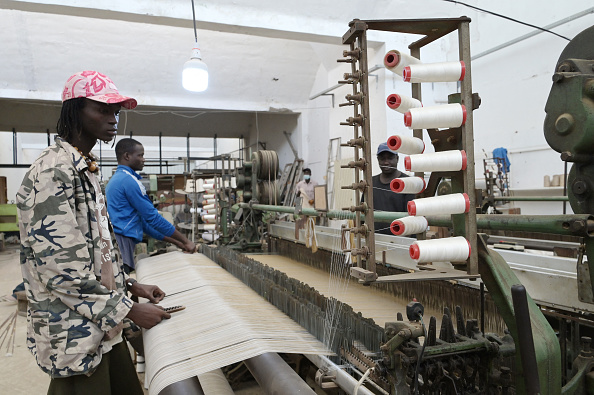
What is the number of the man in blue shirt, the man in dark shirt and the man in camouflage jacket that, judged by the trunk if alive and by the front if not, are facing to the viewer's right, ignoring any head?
2

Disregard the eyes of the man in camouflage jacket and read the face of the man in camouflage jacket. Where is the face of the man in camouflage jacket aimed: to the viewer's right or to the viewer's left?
to the viewer's right

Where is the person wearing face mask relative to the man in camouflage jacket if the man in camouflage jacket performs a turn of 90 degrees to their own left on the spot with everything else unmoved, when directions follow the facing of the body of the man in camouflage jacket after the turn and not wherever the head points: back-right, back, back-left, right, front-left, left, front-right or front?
front-right

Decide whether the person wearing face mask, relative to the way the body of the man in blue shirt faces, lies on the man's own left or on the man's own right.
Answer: on the man's own left

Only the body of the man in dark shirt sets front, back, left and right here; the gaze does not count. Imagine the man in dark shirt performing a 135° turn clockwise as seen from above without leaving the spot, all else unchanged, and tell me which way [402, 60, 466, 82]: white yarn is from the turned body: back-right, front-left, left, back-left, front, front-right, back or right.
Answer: back-left

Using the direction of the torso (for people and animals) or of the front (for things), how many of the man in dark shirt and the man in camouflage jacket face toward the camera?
1

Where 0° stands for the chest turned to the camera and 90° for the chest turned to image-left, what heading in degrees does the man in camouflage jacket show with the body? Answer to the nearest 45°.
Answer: approximately 270°

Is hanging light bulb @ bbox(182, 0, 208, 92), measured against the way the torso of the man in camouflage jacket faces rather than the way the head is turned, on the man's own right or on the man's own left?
on the man's own left

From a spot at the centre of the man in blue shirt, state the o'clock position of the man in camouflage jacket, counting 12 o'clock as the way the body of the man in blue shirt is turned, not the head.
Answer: The man in camouflage jacket is roughly at 3 o'clock from the man in blue shirt.

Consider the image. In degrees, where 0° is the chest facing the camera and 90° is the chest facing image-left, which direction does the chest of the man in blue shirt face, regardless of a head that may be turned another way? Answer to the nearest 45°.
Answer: approximately 270°

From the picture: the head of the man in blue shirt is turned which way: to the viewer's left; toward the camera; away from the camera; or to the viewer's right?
to the viewer's right

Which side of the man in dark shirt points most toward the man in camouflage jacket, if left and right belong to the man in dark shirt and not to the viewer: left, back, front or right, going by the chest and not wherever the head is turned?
front

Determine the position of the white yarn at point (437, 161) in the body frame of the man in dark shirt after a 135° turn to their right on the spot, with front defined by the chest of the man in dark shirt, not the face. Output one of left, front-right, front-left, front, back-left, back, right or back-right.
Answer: back-left

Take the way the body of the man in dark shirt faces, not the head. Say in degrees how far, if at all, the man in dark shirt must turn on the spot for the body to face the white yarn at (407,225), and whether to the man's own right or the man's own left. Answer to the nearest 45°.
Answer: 0° — they already face it

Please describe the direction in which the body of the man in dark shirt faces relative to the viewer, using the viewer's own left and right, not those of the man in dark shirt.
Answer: facing the viewer
